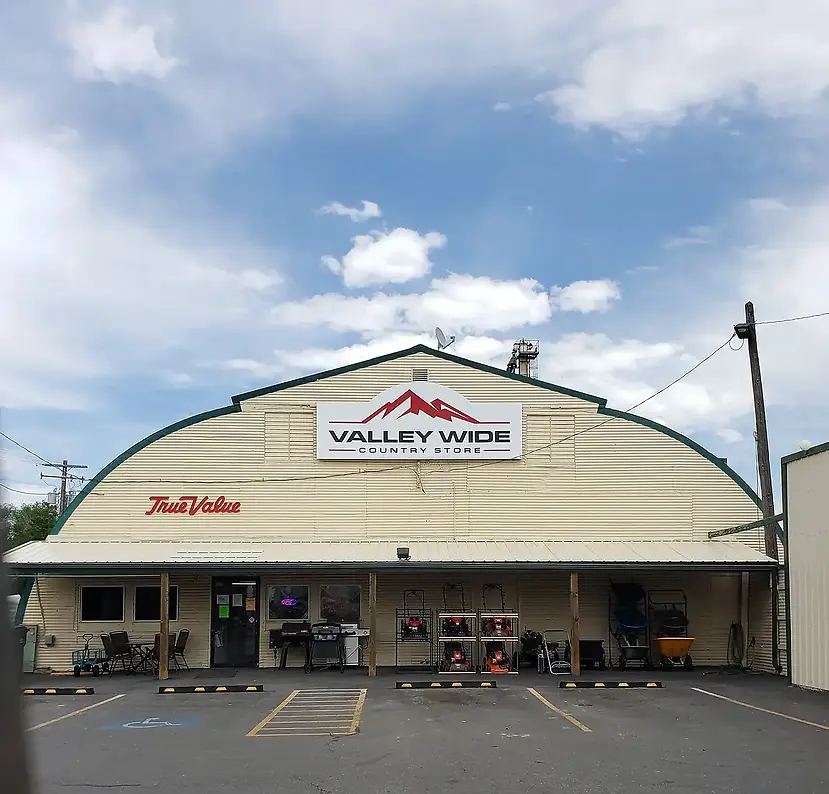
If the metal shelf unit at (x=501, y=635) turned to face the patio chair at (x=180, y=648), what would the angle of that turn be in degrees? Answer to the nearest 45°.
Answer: approximately 90° to its right

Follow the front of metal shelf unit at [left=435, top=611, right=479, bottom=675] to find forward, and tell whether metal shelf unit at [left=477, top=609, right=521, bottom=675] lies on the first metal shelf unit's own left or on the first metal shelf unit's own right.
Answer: on the first metal shelf unit's own left

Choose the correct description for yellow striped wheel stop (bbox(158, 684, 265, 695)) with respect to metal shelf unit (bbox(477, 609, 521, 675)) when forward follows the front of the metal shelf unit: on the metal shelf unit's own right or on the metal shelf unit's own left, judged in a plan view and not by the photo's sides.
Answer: on the metal shelf unit's own right

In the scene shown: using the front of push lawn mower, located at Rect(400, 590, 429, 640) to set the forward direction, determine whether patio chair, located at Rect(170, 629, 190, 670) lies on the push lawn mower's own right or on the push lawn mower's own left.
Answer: on the push lawn mower's own right

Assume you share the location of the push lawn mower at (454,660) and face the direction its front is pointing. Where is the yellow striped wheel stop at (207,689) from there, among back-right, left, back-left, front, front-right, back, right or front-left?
front-right

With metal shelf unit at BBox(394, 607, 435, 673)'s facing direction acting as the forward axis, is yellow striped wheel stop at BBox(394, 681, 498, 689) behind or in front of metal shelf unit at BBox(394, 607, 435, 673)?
in front

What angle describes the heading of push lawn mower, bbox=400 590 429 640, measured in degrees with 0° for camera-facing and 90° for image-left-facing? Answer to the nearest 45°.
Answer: approximately 0°

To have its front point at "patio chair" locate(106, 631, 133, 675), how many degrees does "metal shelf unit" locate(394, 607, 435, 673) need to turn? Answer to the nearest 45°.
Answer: approximately 90° to its right
